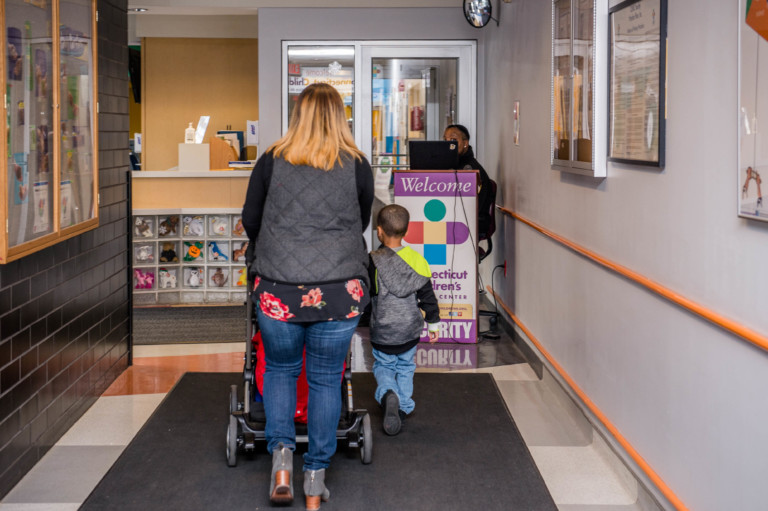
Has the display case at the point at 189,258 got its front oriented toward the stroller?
yes

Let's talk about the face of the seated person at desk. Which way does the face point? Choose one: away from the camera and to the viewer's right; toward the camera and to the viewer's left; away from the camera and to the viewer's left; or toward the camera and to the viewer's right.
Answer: toward the camera and to the viewer's left

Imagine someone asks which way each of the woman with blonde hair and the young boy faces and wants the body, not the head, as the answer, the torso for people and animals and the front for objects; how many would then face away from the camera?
2

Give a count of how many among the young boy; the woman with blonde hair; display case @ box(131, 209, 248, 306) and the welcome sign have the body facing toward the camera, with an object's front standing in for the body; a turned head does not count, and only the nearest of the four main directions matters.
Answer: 2

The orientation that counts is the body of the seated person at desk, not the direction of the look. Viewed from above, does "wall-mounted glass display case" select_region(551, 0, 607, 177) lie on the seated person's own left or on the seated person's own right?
on the seated person's own left

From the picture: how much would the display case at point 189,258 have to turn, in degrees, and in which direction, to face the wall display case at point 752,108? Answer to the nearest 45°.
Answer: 0° — it already faces it

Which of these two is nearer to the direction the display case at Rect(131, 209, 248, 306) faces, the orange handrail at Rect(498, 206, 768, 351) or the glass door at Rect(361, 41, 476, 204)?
the orange handrail

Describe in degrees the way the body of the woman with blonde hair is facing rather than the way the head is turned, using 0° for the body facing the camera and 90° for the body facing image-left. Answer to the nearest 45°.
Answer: approximately 180°

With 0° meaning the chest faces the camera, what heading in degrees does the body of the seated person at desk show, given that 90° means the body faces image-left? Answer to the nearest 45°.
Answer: approximately 45°

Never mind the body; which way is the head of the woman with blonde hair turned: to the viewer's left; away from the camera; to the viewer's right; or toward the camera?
away from the camera

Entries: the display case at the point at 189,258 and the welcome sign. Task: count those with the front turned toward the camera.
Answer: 2

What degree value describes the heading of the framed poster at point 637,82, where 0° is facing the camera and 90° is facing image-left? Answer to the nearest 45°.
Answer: approximately 45°
